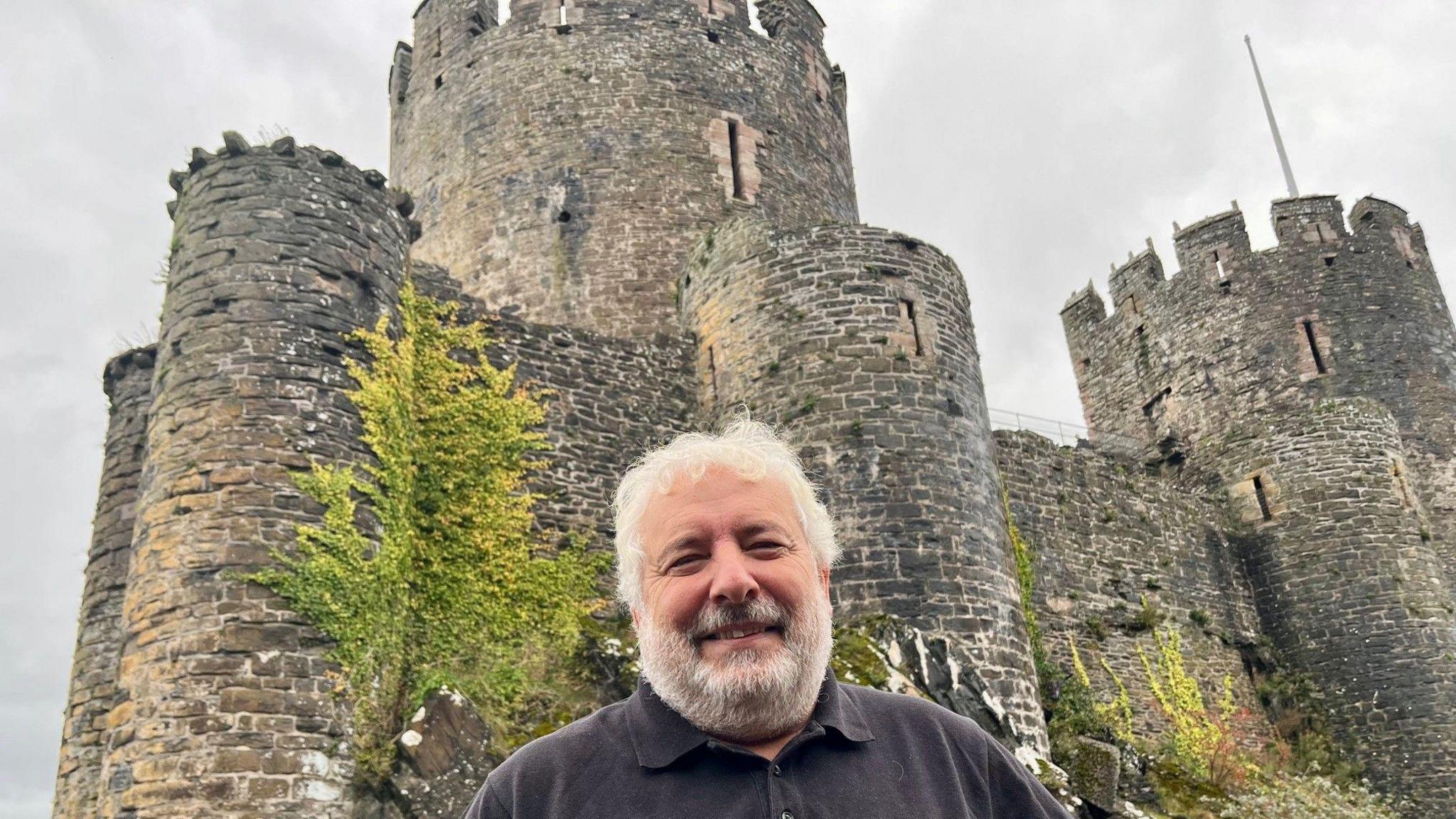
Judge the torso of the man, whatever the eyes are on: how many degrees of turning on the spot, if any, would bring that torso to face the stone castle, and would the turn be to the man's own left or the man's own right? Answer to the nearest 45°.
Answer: approximately 180°

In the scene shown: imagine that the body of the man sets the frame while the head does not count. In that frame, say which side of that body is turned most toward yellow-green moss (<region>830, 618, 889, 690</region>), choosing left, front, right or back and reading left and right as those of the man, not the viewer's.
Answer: back

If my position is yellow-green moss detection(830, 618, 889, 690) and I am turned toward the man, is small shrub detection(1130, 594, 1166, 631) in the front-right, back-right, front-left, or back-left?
back-left

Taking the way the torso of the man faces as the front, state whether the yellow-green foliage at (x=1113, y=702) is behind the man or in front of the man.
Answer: behind

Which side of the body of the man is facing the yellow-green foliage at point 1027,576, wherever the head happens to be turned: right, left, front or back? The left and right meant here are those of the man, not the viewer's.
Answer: back

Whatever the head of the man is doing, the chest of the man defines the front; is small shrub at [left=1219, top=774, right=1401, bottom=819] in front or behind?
behind

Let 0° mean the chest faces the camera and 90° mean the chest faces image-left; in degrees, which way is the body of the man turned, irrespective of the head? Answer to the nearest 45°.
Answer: approximately 0°
